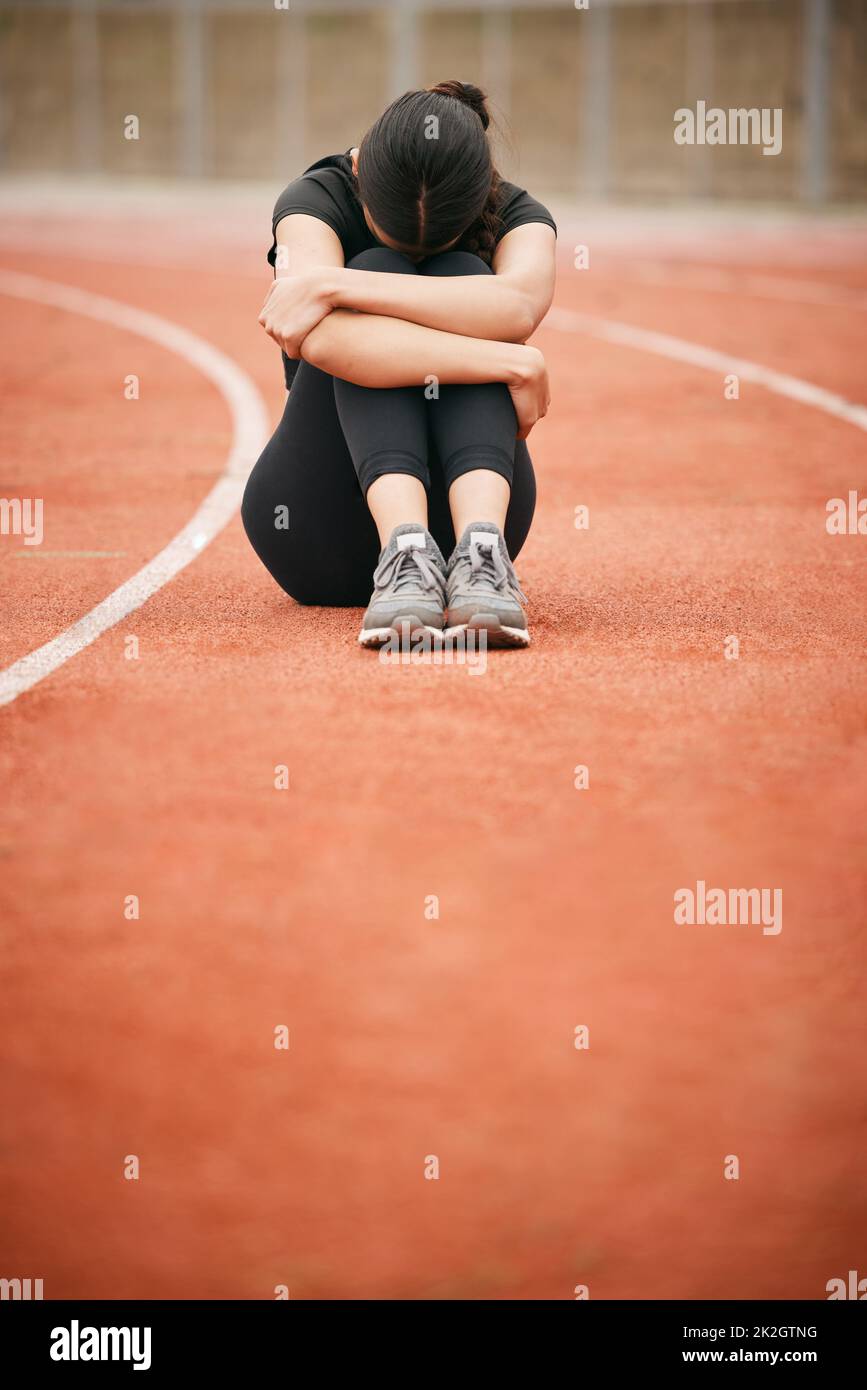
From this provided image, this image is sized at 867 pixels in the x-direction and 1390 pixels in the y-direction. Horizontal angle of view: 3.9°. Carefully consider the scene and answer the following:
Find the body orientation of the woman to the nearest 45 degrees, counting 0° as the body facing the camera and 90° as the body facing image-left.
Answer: approximately 0°
